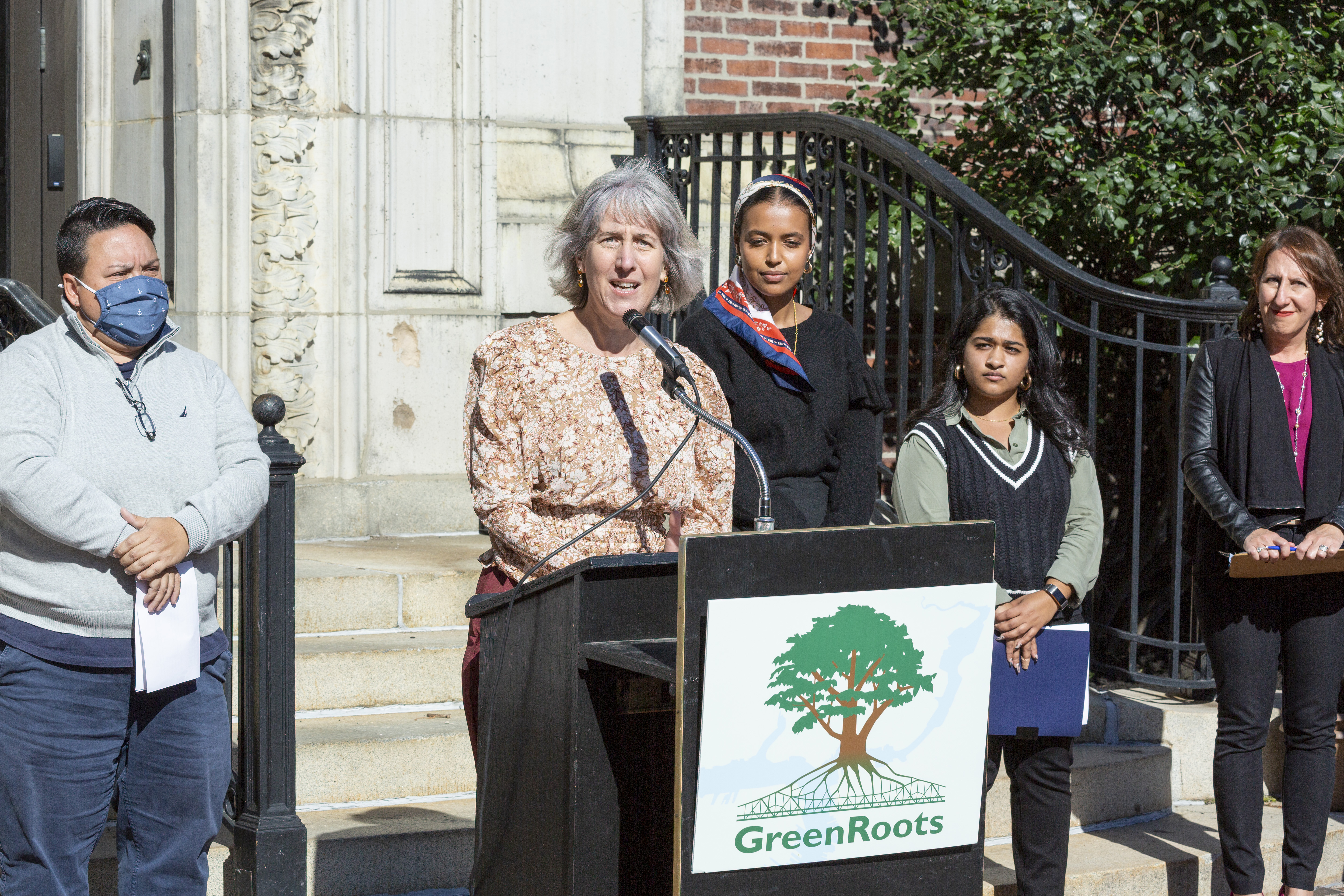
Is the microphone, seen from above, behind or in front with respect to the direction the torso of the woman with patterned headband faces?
in front

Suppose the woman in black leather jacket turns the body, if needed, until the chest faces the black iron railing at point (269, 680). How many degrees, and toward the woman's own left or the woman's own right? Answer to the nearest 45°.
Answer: approximately 45° to the woman's own right

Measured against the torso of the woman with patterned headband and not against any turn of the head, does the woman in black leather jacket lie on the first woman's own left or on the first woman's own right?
on the first woman's own left

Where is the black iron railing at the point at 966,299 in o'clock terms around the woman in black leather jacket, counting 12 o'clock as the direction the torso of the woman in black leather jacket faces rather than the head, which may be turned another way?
The black iron railing is roughly at 5 o'clock from the woman in black leather jacket.

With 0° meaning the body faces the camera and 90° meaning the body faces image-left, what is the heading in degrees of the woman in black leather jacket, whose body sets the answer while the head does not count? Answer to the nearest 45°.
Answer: approximately 0°

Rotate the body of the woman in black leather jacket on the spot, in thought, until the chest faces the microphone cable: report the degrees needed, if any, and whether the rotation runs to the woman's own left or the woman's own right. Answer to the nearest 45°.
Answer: approximately 45° to the woman's own right

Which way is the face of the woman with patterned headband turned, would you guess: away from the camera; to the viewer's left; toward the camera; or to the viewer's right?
toward the camera

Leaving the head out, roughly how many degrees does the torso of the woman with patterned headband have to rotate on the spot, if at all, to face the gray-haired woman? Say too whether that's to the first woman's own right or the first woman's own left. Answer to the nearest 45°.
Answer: approximately 45° to the first woman's own right

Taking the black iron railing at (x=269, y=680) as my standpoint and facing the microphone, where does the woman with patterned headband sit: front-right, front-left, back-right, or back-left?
front-left

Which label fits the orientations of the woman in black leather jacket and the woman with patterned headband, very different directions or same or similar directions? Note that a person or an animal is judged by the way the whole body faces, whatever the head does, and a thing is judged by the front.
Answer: same or similar directions

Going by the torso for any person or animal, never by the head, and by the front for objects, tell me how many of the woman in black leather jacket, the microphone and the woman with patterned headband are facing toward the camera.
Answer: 2

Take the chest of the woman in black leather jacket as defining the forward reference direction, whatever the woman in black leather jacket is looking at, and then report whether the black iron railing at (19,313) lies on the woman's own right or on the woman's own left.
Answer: on the woman's own right

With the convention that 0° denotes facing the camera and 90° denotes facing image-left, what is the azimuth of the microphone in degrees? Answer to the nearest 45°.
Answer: approximately 135°

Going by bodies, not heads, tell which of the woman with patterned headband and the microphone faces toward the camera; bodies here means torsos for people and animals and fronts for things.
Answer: the woman with patterned headband

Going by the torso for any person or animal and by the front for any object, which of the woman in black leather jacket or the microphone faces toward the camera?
the woman in black leather jacket

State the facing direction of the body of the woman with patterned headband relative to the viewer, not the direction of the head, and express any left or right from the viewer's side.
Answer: facing the viewer

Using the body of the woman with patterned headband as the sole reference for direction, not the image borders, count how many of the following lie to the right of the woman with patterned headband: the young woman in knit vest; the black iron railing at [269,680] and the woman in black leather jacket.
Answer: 1

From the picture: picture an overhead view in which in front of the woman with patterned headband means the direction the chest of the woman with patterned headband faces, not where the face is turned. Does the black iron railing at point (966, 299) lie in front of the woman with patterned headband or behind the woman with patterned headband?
behind
